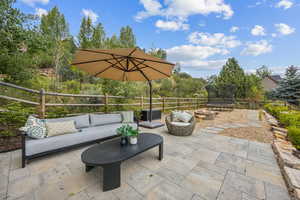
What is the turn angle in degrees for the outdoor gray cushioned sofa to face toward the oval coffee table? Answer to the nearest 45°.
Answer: approximately 45° to its right

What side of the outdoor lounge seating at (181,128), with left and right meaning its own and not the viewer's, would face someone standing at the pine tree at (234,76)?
back

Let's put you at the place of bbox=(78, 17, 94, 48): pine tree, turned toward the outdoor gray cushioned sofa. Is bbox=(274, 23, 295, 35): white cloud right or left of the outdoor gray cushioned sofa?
left

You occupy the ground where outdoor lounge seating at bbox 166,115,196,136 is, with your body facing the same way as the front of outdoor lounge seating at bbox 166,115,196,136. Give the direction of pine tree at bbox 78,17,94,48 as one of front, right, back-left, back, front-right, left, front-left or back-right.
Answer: back-right

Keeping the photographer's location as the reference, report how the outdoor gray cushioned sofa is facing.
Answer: facing the viewer and to the right of the viewer

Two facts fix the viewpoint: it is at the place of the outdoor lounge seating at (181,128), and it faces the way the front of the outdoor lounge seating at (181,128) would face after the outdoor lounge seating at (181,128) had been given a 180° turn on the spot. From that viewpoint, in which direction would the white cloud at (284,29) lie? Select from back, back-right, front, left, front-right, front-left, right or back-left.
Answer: front-right

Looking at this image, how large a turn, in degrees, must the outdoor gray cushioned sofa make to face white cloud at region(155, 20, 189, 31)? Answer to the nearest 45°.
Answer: approximately 90° to its left

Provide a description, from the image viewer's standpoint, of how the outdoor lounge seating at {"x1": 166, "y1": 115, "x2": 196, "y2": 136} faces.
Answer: facing the viewer
